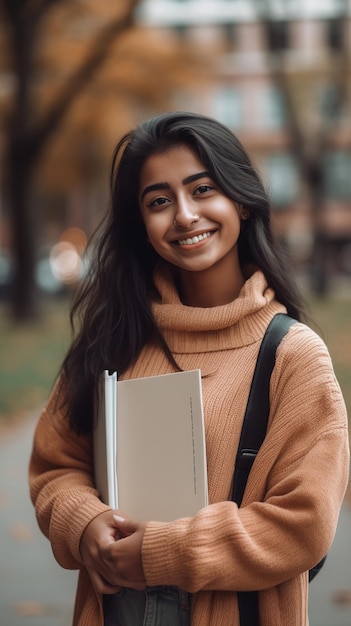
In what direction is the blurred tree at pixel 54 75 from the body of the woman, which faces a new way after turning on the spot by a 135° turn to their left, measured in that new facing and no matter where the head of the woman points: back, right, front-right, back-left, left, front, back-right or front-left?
left

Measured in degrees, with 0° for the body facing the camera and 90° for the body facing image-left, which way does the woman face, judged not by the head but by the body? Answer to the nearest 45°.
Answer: approximately 45°

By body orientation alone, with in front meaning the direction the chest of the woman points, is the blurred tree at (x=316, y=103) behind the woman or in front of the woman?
behind
